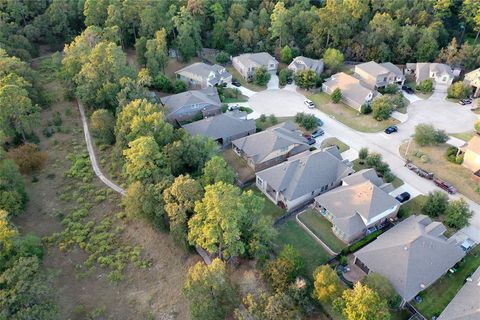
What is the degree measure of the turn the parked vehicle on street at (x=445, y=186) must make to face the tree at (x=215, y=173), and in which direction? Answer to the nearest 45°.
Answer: approximately 90° to its right

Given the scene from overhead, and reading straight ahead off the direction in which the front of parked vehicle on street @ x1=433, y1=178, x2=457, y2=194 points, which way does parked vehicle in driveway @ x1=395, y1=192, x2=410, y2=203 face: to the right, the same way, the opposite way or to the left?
to the right

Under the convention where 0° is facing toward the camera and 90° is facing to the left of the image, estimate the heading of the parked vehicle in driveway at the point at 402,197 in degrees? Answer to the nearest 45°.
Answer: approximately 45°

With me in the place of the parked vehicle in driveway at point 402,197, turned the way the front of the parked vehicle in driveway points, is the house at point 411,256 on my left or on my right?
on my left

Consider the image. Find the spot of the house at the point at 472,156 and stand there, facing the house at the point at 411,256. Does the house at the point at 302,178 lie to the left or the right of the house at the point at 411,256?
right

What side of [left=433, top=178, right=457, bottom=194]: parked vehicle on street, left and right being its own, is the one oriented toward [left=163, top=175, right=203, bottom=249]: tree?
right

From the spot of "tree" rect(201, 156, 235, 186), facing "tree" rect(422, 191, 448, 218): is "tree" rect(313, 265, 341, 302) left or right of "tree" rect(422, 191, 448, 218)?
right

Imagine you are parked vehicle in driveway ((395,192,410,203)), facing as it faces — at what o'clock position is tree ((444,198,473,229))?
The tree is roughly at 8 o'clock from the parked vehicle in driveway.

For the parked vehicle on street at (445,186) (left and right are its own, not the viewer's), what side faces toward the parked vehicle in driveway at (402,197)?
right
